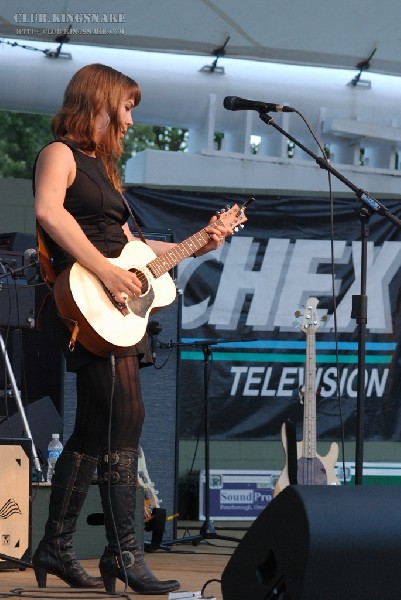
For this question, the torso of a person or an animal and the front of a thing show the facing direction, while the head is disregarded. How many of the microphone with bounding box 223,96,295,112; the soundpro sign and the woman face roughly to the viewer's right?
1

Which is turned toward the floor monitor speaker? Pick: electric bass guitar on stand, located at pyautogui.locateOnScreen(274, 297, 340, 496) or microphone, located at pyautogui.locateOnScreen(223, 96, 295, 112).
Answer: the electric bass guitar on stand

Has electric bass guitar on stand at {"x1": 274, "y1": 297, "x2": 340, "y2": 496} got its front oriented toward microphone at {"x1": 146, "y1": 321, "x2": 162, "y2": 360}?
no

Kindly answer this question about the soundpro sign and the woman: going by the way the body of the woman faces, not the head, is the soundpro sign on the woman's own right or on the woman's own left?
on the woman's own left

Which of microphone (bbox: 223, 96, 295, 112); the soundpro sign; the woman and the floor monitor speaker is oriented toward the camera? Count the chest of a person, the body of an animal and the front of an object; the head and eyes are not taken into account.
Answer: the soundpro sign

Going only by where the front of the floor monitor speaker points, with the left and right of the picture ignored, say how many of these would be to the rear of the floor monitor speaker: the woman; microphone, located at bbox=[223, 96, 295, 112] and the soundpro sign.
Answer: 0

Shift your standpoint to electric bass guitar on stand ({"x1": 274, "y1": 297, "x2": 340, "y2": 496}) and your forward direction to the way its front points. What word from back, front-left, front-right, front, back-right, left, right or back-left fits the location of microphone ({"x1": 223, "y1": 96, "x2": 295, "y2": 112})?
front

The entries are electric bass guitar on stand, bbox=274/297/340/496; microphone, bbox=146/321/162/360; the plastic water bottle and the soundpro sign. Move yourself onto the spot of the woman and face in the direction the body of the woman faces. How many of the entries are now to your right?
0

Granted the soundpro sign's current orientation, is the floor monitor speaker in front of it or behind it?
in front

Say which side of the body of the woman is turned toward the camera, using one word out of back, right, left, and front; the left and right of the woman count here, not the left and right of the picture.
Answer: right

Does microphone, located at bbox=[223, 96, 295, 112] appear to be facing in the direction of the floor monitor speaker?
no

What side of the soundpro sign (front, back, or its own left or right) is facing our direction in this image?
front

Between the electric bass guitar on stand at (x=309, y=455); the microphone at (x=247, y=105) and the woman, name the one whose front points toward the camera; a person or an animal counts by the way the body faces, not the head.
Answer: the electric bass guitar on stand

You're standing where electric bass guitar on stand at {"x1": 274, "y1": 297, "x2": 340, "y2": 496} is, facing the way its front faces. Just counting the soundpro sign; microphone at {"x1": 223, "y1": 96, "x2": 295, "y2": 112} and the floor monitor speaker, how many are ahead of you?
2

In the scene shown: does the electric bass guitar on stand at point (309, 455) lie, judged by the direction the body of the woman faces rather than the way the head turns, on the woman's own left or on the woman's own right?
on the woman's own left

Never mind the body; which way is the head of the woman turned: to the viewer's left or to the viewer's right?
to the viewer's right

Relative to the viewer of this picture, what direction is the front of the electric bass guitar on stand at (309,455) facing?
facing the viewer

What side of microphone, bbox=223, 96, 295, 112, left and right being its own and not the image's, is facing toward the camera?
left

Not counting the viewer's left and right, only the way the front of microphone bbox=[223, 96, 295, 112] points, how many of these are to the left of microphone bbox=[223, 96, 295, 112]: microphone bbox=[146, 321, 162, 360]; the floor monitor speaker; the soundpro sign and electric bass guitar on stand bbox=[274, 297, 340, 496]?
1
